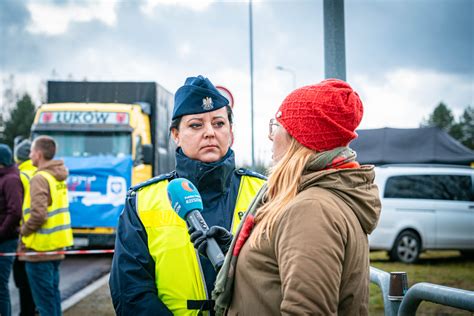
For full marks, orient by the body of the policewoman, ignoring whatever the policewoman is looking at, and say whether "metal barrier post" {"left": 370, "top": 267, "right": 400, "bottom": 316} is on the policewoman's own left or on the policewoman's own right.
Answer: on the policewoman's own left

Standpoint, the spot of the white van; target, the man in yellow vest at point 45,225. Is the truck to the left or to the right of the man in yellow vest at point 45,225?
right

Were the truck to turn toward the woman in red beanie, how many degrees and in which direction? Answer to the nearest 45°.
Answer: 0° — it already faces them

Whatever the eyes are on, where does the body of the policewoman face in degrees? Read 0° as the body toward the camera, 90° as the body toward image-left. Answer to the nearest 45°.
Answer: approximately 315°

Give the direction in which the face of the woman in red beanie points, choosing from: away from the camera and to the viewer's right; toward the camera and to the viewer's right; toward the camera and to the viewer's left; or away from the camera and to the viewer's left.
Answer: away from the camera and to the viewer's left

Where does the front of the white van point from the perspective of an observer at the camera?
facing to the right of the viewer

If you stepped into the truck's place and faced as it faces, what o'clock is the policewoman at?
The policewoman is roughly at 12 o'clock from the truck.

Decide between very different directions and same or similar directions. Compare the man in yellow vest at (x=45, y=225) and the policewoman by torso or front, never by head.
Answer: very different directions

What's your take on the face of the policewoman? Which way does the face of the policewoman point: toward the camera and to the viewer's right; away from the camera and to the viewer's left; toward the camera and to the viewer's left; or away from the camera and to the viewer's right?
toward the camera and to the viewer's right
